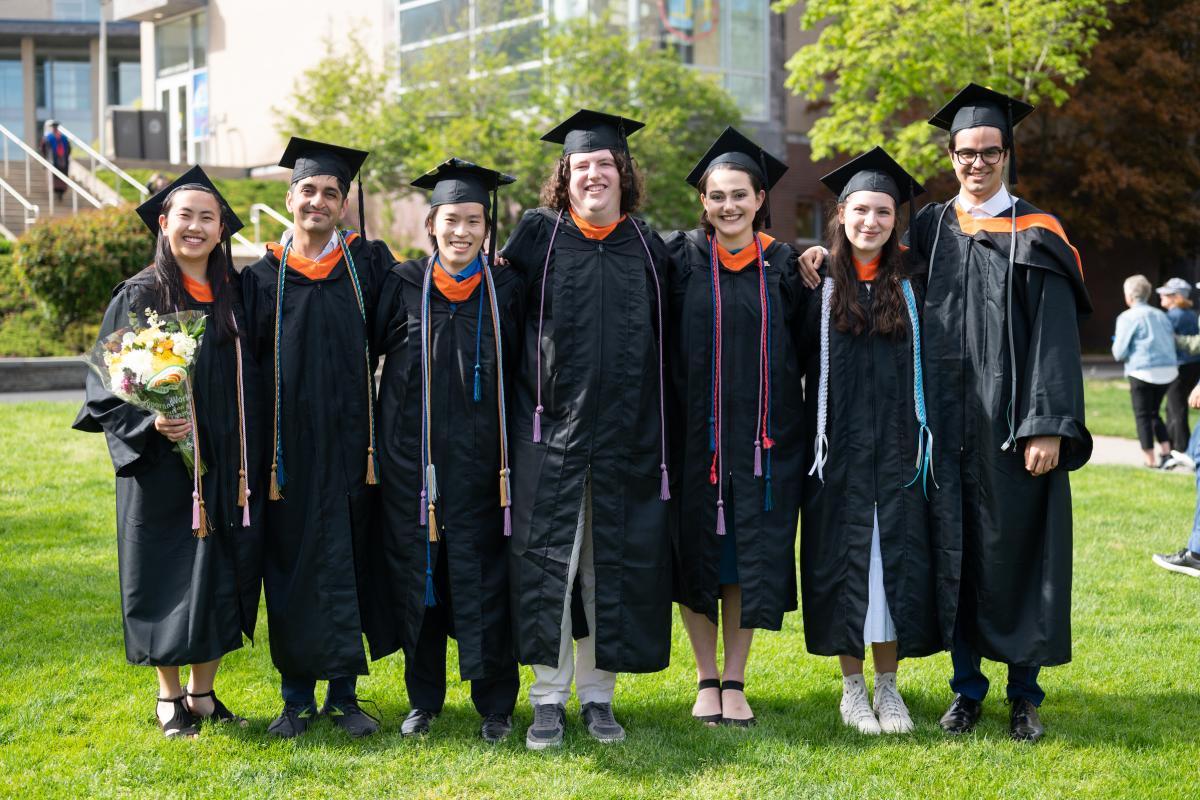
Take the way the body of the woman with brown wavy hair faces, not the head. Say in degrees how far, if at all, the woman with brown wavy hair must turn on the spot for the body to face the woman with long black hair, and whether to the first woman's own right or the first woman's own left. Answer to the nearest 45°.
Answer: approximately 90° to the first woman's own right

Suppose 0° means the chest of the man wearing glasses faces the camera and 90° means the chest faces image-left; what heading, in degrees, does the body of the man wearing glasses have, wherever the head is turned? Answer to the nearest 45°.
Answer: approximately 0°

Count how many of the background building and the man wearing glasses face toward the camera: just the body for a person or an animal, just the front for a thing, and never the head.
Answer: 2

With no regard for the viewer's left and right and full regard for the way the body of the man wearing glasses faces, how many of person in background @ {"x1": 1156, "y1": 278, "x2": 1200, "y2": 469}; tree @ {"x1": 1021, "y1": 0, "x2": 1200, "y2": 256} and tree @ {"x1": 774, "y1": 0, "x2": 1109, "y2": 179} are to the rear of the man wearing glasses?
3

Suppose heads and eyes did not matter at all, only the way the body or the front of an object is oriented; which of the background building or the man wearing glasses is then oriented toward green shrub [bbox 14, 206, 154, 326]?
the background building

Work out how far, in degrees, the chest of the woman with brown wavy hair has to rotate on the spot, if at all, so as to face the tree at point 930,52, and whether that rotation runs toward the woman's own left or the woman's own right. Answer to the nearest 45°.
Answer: approximately 180°

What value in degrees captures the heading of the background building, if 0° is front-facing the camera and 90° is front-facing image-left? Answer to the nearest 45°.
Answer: approximately 0°

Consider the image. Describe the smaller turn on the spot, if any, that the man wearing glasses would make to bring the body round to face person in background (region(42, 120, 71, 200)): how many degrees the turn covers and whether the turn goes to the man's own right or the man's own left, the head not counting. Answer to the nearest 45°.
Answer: approximately 135° to the man's own right

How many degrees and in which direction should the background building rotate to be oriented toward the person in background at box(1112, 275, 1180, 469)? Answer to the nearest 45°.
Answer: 0° — it already faces them

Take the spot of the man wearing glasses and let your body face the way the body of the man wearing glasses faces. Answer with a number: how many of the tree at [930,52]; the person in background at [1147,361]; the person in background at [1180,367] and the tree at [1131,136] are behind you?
4

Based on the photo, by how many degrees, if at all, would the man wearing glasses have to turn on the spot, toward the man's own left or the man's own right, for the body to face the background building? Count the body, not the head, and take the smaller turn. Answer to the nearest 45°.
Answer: approximately 135° to the man's own right
